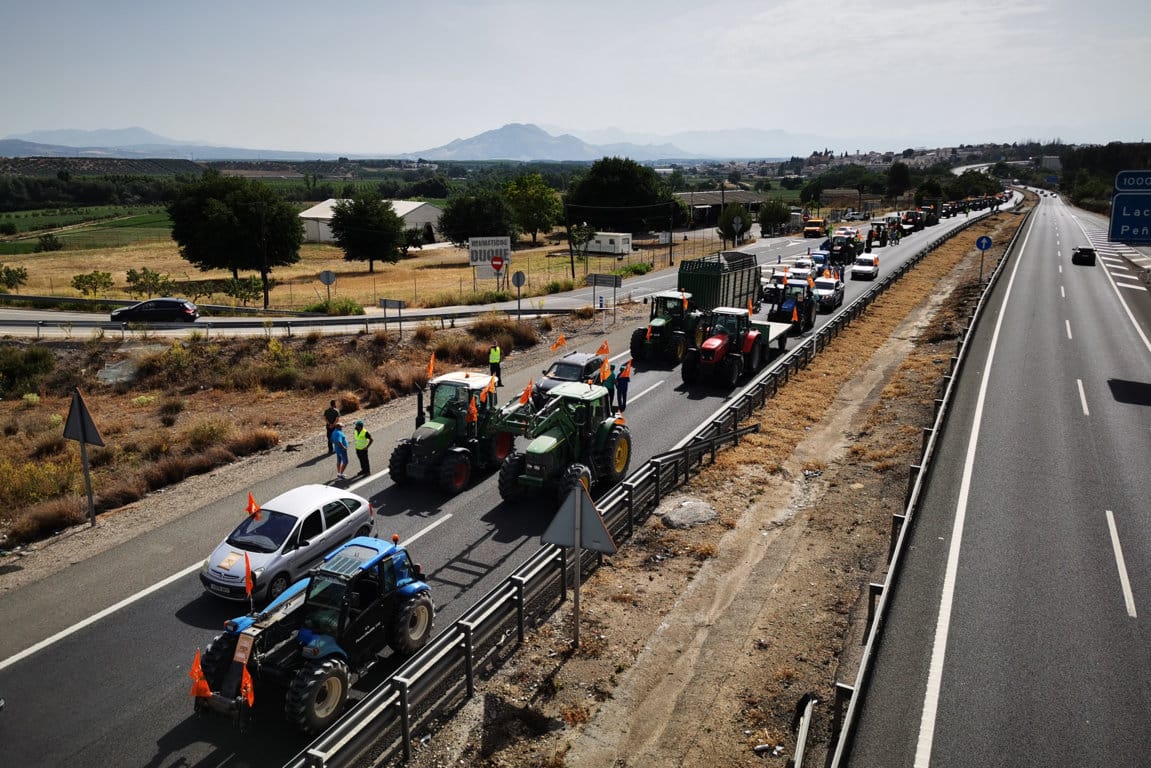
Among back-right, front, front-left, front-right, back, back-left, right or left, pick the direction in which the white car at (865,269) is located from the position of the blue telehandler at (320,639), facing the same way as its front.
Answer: back

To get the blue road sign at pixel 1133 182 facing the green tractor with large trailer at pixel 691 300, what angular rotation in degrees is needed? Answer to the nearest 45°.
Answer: approximately 90° to its right

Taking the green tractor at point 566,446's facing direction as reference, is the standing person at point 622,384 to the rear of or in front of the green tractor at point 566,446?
to the rear

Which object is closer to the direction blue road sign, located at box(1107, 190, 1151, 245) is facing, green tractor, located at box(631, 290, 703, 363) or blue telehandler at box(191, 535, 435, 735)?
the blue telehandler

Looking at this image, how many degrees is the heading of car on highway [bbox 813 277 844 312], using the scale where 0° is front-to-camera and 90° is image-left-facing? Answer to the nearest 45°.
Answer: approximately 45°

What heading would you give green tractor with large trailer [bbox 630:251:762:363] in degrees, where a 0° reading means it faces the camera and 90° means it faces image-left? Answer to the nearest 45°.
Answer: approximately 45°

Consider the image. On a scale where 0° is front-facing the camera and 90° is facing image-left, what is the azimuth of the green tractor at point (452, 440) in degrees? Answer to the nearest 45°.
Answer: approximately 45°

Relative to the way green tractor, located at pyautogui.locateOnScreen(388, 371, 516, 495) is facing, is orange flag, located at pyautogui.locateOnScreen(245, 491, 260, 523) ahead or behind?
ahead

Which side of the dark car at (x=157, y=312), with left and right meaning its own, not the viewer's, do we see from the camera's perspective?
left

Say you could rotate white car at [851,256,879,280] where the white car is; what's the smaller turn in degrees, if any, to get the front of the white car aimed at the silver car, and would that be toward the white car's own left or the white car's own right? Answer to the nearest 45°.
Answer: approximately 45° to the white car's own left

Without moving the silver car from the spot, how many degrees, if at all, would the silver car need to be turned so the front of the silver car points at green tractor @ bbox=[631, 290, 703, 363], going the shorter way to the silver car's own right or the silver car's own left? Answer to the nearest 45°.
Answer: approximately 180°

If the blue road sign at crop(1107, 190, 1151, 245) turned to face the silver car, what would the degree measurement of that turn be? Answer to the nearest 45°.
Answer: approximately 45° to its right

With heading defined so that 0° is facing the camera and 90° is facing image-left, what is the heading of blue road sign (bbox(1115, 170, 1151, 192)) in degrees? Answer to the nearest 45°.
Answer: approximately 0°

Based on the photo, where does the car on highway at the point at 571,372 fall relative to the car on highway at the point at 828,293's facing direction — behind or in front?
in front

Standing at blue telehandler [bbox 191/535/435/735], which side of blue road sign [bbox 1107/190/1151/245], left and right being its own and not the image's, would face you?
front
